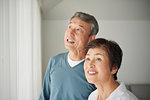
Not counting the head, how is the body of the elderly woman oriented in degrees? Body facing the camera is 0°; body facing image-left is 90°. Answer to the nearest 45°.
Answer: approximately 45°

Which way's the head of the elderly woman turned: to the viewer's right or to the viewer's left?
to the viewer's left
